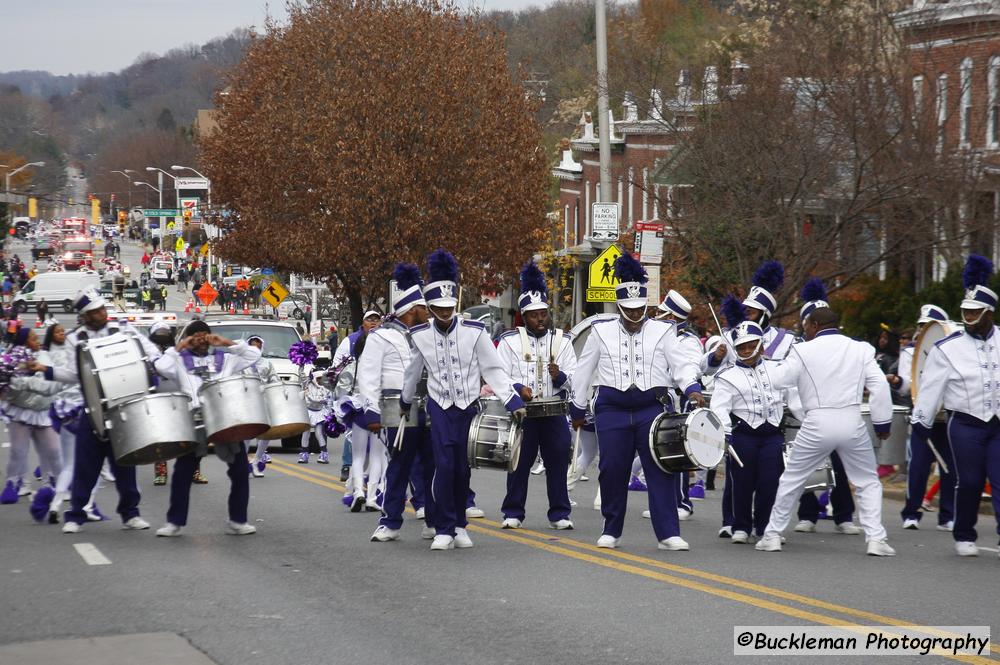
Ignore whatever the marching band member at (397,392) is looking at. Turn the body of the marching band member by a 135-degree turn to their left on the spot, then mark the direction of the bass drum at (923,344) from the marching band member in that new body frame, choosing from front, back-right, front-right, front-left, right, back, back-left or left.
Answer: right

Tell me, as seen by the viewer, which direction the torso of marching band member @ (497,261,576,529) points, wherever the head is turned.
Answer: toward the camera

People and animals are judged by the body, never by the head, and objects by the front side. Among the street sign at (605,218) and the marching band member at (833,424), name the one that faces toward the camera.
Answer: the street sign

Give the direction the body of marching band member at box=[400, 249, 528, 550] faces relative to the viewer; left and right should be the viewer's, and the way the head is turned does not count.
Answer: facing the viewer

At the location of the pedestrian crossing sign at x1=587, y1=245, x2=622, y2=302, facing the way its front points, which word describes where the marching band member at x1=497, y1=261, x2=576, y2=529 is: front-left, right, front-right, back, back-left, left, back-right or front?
front

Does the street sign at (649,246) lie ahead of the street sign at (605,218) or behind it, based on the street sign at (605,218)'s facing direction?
ahead

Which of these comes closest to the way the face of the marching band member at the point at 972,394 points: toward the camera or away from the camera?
toward the camera

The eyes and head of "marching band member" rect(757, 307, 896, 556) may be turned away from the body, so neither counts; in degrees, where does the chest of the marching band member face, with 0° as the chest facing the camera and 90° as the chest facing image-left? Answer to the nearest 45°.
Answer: approximately 180°

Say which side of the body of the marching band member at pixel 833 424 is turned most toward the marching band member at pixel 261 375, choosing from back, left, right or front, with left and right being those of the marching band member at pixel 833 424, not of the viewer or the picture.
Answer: left

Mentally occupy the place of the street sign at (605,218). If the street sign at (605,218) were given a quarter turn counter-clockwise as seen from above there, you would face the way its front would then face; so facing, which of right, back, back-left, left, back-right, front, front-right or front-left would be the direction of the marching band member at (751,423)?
right

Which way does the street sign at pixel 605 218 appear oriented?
toward the camera

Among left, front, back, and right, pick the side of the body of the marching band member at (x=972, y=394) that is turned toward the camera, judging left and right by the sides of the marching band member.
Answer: front

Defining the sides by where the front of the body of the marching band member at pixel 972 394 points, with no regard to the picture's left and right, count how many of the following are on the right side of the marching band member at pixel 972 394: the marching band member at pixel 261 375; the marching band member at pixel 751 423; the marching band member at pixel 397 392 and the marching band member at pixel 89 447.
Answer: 4

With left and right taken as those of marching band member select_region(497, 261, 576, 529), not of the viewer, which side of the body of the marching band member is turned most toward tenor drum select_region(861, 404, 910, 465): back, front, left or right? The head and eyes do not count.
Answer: left

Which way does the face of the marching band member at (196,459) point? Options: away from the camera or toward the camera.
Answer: toward the camera

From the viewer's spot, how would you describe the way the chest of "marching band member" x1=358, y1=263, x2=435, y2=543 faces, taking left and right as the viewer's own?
facing the viewer and to the right of the viewer

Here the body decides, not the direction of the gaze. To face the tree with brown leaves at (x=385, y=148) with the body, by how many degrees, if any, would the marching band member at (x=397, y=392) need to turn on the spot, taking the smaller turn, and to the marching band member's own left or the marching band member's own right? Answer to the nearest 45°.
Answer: approximately 135° to the marching band member's own left
